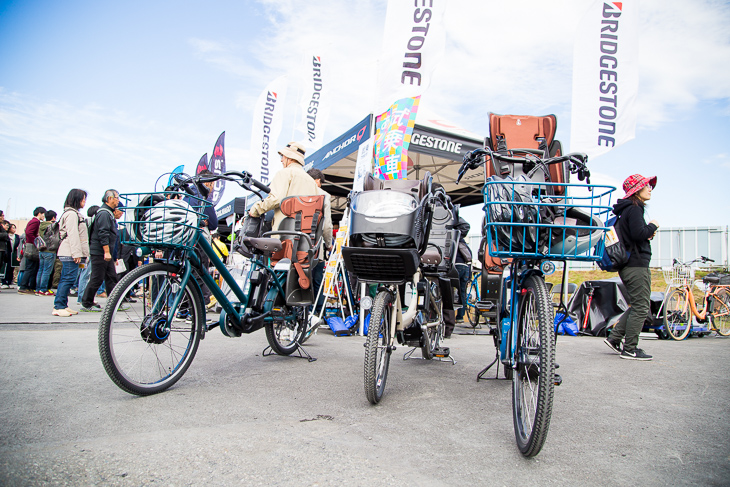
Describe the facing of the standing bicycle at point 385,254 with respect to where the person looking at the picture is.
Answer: facing the viewer and to the left of the viewer

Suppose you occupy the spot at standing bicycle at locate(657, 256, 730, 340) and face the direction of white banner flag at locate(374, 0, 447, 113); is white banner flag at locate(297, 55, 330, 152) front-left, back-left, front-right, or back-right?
front-right

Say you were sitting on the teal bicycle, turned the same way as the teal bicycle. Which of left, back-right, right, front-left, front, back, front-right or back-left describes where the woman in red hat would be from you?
back-left

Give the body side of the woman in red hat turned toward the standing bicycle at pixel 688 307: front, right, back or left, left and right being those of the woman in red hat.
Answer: left

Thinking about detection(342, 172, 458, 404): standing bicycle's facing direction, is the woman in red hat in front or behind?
behind

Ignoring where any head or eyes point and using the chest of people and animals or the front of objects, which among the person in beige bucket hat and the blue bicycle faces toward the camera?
the blue bicycle

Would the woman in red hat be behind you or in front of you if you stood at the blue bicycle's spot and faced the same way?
behind

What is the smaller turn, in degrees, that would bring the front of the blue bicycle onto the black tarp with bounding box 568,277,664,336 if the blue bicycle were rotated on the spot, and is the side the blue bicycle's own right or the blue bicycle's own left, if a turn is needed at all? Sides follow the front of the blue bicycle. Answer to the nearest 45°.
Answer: approximately 180°

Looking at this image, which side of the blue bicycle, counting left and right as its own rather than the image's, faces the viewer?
front

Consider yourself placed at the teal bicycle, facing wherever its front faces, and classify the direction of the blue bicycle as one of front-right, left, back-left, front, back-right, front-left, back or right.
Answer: left

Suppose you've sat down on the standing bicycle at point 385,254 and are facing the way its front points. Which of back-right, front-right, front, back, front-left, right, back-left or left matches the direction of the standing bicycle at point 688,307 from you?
back

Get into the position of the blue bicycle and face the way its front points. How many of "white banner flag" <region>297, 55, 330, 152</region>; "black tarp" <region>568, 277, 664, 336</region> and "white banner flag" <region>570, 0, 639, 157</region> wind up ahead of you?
0

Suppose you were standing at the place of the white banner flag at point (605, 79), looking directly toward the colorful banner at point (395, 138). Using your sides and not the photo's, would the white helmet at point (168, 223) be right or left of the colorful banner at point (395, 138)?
left

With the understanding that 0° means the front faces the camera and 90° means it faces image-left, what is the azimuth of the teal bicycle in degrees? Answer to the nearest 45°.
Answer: approximately 45°
